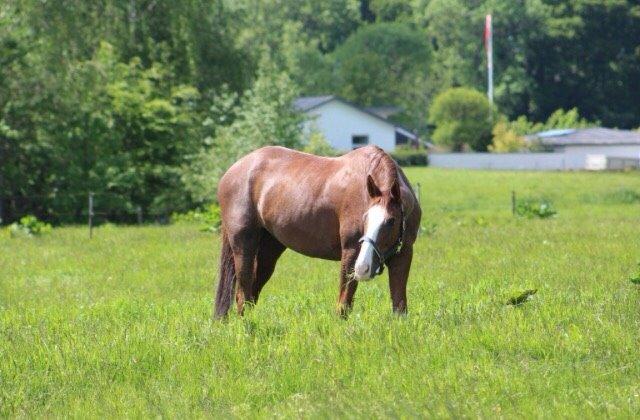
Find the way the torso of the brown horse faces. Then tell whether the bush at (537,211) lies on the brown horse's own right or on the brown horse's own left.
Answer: on the brown horse's own left

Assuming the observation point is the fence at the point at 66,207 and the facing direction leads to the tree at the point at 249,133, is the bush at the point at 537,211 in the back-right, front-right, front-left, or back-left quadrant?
front-right

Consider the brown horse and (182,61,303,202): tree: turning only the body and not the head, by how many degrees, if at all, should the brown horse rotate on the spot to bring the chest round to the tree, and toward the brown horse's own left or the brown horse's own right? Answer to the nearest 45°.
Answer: approximately 135° to the brown horse's own left

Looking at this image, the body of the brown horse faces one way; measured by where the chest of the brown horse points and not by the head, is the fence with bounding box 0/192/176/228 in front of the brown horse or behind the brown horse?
behind
